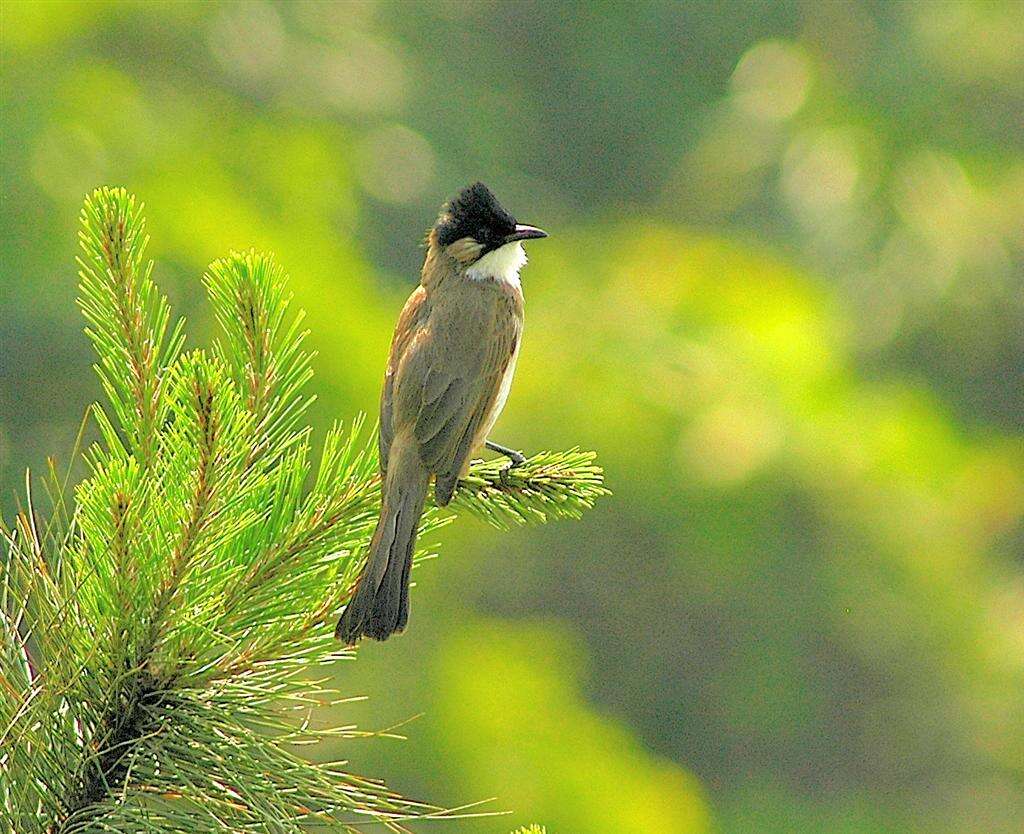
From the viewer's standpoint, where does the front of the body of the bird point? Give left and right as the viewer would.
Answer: facing away from the viewer and to the right of the viewer
